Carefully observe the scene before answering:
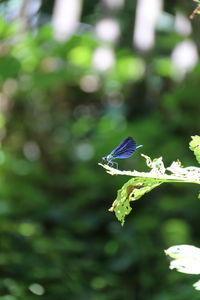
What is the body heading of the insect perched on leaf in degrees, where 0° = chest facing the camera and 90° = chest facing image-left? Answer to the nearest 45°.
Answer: approximately 90°
